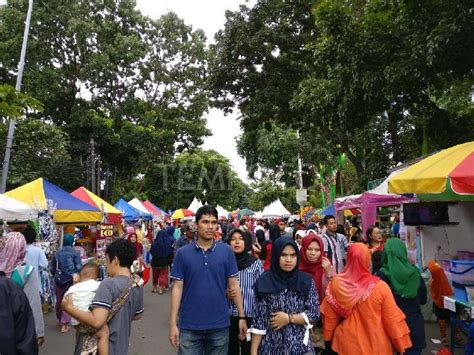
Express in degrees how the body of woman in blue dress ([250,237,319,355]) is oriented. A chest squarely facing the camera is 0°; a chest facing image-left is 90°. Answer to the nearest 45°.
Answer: approximately 0°

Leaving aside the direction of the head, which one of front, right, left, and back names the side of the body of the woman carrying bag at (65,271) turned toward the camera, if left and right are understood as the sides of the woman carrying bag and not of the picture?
back

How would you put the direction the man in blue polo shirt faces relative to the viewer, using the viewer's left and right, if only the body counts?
facing the viewer

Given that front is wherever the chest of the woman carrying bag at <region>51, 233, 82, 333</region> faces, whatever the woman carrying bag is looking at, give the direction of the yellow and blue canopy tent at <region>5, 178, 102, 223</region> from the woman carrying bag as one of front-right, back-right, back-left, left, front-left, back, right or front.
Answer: front

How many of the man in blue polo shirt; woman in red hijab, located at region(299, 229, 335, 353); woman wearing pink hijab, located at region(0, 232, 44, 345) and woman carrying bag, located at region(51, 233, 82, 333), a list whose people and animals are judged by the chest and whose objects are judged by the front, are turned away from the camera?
2

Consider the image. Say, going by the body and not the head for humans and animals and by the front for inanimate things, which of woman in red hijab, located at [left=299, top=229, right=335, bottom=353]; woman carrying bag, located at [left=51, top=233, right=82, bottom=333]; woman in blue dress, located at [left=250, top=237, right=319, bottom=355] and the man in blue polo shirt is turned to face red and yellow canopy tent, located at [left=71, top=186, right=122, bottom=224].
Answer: the woman carrying bag

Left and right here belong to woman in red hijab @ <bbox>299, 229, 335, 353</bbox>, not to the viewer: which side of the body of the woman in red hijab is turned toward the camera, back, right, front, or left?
front

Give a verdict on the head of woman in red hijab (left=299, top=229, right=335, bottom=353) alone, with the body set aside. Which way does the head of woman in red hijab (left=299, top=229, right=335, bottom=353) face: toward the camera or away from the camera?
toward the camera

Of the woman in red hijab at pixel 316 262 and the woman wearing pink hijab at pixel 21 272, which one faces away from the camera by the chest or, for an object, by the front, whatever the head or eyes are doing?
the woman wearing pink hijab

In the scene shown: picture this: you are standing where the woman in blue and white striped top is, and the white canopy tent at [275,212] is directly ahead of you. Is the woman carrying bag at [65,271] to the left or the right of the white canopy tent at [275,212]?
left

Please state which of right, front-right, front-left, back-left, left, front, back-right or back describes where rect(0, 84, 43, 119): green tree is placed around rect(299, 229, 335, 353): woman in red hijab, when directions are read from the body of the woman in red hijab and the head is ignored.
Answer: right

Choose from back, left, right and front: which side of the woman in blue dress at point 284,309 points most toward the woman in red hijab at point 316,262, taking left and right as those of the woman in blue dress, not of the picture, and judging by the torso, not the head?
back

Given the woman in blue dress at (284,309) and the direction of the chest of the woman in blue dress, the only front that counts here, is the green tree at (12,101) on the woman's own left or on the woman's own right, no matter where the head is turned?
on the woman's own right

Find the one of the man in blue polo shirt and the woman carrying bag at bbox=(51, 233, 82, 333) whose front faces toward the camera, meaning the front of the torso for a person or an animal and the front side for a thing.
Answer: the man in blue polo shirt

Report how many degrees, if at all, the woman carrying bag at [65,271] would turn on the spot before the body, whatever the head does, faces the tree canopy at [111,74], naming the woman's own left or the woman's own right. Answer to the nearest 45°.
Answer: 0° — they already face it

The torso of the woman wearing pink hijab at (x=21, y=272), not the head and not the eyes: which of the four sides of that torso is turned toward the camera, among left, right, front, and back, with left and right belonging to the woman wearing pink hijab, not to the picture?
back

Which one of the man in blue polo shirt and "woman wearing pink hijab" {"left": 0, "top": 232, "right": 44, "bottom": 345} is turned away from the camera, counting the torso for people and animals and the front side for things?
the woman wearing pink hijab
